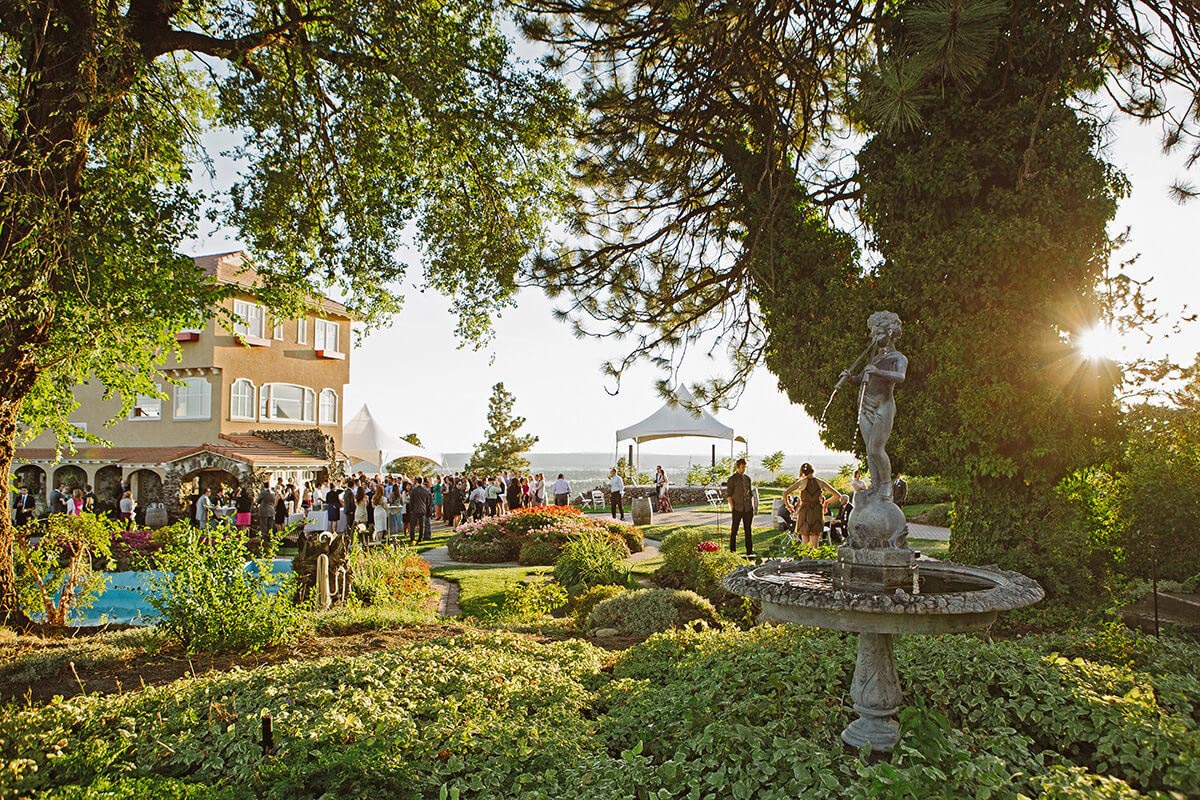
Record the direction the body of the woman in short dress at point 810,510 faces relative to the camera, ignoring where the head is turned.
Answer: away from the camera

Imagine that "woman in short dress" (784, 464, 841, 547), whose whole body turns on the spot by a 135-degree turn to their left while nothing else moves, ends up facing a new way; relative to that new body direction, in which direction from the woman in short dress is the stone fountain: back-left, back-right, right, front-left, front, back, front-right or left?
front-left

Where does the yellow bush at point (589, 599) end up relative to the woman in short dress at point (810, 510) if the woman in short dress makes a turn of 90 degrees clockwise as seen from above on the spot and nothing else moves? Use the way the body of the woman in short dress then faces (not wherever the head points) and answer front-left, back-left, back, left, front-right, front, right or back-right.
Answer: back-right

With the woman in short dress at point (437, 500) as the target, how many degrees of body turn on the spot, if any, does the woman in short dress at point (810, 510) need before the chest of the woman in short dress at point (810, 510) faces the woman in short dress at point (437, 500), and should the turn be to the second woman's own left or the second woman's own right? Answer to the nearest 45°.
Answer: approximately 45° to the second woman's own left

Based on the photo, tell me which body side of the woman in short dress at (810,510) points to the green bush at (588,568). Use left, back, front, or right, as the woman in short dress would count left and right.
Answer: left

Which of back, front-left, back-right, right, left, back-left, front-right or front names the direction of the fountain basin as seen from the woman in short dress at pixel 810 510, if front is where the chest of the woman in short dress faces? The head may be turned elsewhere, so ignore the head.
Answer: back

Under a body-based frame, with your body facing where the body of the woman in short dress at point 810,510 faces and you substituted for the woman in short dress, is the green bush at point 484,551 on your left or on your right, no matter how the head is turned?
on your left

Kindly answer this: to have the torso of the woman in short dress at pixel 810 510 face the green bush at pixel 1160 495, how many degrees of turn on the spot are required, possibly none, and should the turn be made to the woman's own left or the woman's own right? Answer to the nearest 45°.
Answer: approximately 135° to the woman's own right

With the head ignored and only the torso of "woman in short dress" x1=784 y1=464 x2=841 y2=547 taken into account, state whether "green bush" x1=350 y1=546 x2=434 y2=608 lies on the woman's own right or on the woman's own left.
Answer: on the woman's own left
